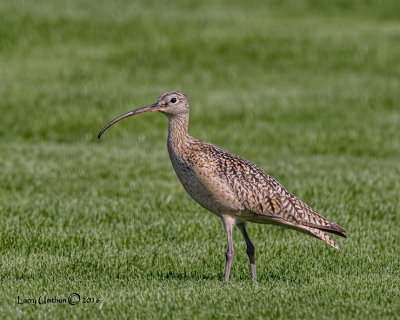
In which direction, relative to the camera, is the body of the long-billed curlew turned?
to the viewer's left
